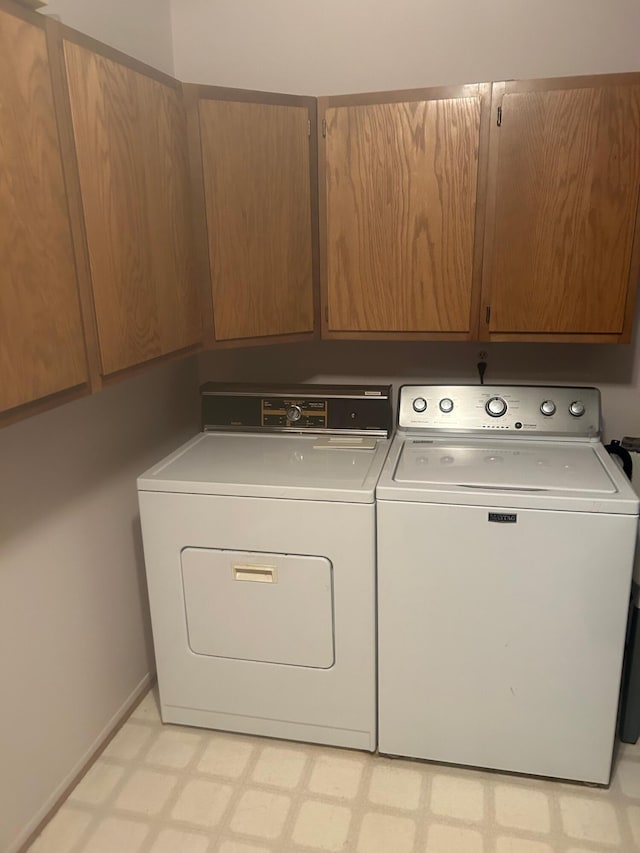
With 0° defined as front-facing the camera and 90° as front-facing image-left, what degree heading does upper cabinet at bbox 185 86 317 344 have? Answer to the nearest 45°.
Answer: approximately 315°

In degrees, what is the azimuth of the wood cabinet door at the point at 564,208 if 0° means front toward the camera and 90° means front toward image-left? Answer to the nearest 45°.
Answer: approximately 0°

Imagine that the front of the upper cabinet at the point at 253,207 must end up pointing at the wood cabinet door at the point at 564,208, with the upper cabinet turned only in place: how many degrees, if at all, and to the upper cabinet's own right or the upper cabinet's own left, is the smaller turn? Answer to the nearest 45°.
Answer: approximately 45° to the upper cabinet's own left
